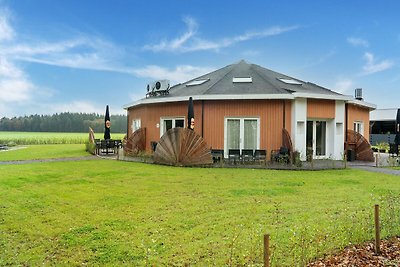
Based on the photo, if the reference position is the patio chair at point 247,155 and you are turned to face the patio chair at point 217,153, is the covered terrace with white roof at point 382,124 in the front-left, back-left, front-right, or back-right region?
back-right
